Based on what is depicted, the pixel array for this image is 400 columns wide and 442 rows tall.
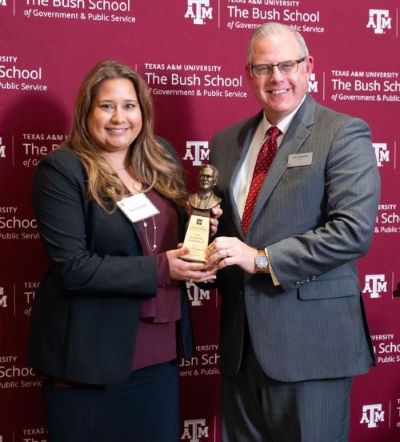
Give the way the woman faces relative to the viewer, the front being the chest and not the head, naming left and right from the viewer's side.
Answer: facing the viewer and to the right of the viewer

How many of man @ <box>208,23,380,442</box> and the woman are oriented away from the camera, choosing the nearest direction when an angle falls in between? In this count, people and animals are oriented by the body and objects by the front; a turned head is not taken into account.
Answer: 0

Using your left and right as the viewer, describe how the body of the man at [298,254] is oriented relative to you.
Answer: facing the viewer and to the left of the viewer

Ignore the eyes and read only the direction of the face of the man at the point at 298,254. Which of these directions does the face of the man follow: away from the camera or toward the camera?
toward the camera

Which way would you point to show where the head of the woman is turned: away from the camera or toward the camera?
toward the camera
